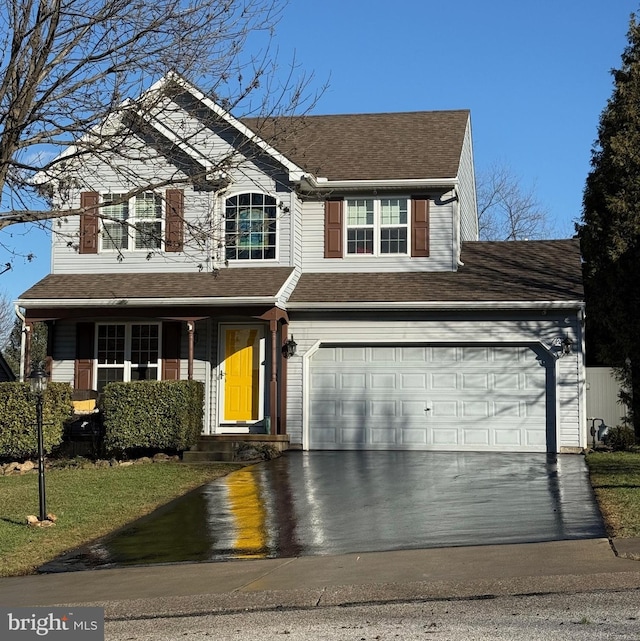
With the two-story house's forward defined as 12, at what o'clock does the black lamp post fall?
The black lamp post is roughly at 1 o'clock from the two-story house.

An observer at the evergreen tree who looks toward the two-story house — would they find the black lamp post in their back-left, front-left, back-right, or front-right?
front-left

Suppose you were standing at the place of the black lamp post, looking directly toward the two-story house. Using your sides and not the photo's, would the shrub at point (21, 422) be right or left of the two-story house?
left

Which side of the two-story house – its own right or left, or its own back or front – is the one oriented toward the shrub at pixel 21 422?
right

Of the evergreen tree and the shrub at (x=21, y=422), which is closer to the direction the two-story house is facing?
the shrub

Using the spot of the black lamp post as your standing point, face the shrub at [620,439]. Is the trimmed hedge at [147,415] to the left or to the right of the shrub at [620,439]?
left

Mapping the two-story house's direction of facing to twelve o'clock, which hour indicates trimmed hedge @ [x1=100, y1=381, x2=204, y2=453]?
The trimmed hedge is roughly at 2 o'clock from the two-story house.

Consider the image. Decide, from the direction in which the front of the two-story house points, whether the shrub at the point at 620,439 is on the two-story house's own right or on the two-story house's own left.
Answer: on the two-story house's own left

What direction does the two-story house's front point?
toward the camera

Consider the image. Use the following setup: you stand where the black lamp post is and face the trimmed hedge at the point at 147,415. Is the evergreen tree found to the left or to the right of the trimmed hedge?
right

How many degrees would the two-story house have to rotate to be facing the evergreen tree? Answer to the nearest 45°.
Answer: approximately 135° to its left
